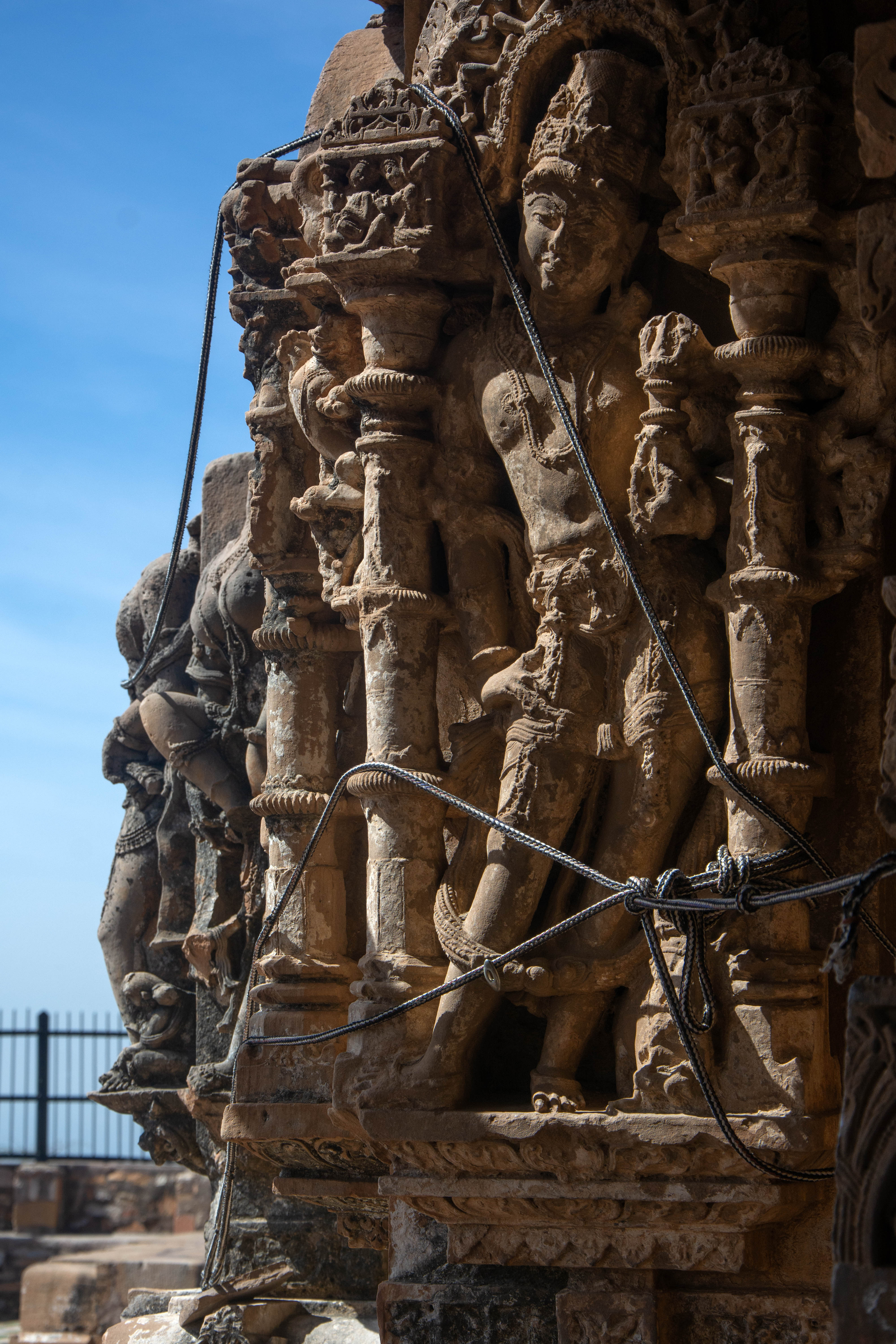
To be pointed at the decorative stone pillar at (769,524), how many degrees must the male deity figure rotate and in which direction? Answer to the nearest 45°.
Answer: approximately 90° to its left

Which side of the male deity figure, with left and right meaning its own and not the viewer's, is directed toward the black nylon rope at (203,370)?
right

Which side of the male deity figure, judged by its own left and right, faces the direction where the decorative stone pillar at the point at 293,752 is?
right

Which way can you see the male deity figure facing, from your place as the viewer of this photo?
facing the viewer and to the left of the viewer
